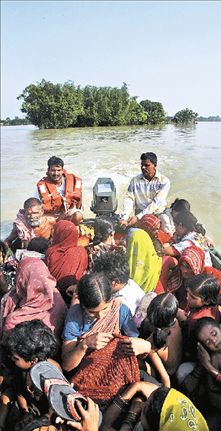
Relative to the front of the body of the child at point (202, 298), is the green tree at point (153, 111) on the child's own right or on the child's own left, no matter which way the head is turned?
on the child's own right

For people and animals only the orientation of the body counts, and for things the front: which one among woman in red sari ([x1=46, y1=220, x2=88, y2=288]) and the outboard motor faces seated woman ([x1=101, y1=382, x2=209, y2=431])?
the outboard motor

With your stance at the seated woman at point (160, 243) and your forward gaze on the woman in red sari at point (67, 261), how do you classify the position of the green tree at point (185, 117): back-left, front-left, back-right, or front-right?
back-right

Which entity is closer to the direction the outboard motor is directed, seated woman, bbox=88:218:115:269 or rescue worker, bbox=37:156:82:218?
the seated woman
